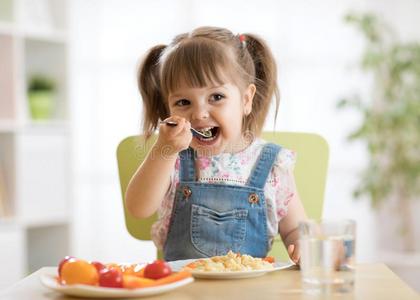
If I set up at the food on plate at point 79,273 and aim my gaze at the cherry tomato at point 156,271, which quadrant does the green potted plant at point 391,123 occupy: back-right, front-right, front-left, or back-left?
front-left

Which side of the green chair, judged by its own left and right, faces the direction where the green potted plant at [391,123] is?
back

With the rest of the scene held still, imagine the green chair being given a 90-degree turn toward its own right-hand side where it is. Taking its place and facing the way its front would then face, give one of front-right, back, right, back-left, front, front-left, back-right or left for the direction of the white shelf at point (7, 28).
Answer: front-right

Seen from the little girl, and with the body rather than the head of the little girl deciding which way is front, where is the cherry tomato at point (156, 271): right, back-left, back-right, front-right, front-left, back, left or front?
front

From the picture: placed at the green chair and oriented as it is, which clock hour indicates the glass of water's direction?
The glass of water is roughly at 12 o'clock from the green chair.

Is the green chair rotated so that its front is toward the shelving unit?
no

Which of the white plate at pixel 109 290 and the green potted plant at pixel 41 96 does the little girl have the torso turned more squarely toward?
the white plate

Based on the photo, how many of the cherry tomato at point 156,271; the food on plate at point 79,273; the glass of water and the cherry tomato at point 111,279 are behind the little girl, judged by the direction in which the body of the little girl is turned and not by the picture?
0

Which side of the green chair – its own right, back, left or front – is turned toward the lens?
front

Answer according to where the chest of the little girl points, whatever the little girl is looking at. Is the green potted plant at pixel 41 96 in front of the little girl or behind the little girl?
behind

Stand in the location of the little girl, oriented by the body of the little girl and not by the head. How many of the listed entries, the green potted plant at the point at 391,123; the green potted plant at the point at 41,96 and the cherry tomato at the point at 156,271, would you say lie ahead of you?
1

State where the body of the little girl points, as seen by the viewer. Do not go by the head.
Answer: toward the camera

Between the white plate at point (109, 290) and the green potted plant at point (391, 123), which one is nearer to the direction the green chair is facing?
the white plate

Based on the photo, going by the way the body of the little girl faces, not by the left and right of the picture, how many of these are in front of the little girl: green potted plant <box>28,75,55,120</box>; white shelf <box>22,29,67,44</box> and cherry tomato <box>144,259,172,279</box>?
1

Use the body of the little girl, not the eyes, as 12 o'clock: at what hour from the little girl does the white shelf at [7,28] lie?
The white shelf is roughly at 5 o'clock from the little girl.

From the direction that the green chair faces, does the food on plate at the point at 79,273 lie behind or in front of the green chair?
in front
